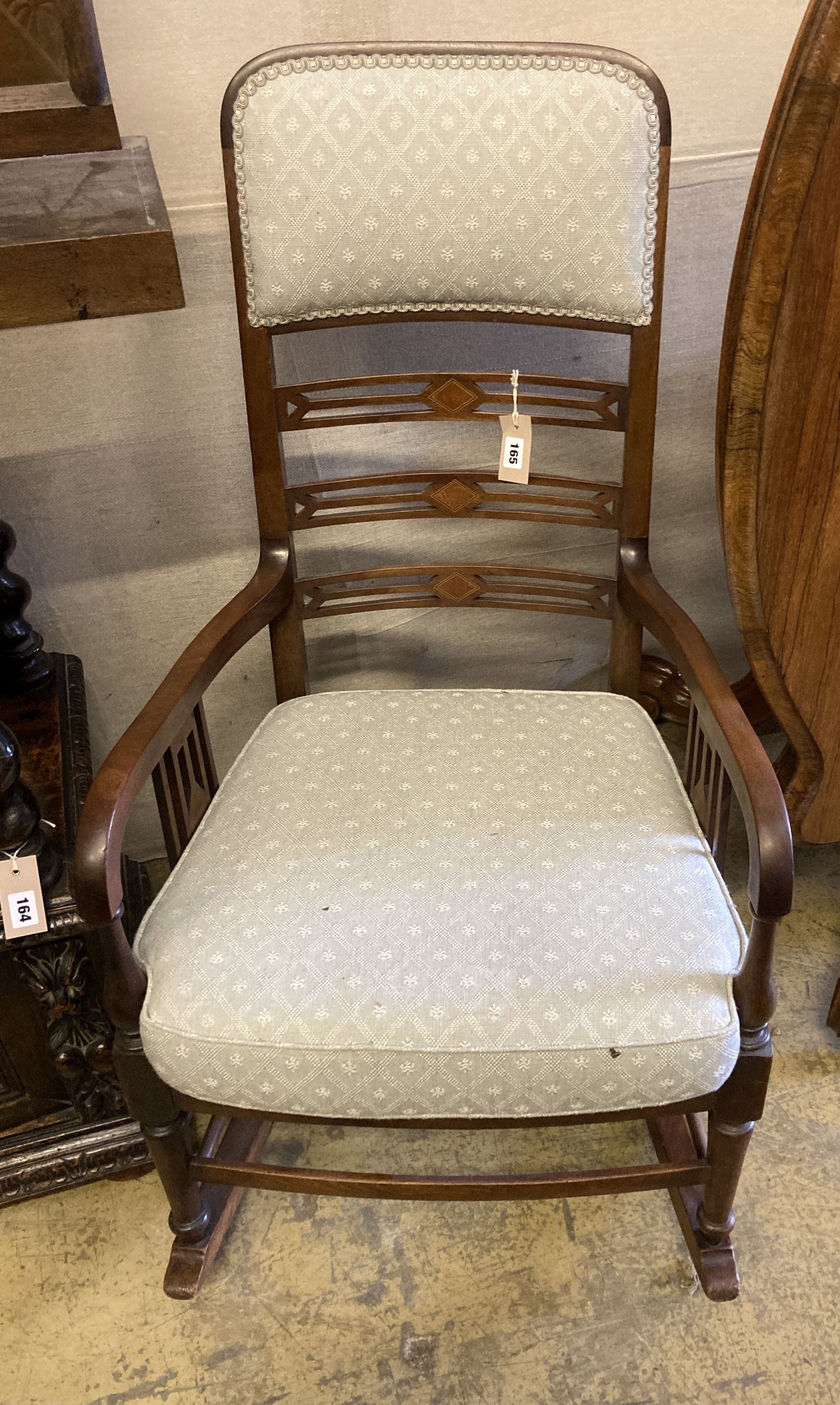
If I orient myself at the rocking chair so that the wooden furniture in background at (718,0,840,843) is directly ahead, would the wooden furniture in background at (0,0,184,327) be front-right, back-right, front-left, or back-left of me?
back-left

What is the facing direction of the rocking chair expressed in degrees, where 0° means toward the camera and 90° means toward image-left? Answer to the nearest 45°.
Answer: approximately 0°
